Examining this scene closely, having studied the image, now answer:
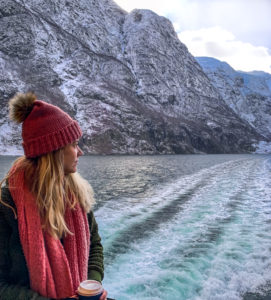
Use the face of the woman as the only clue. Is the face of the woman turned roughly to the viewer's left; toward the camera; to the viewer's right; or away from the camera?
to the viewer's right

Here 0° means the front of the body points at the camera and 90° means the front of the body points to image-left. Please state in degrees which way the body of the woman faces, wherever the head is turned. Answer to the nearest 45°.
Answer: approximately 315°
